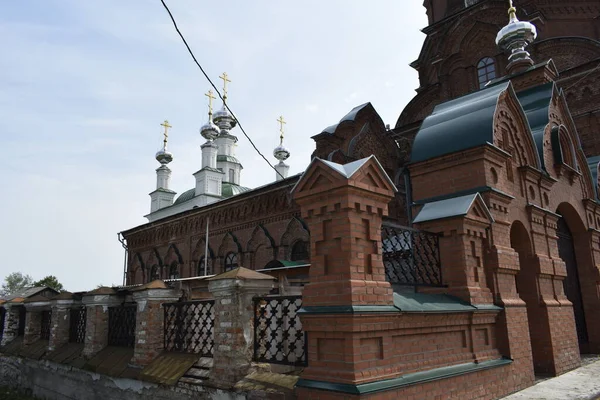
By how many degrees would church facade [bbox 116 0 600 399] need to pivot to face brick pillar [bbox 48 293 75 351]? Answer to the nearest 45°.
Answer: approximately 135° to its right

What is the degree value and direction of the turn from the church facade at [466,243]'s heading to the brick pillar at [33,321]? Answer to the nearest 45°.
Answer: approximately 135° to its right

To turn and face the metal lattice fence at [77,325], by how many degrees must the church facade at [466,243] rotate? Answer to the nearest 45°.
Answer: approximately 135° to its right

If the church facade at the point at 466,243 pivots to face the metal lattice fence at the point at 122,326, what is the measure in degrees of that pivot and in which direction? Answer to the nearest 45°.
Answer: approximately 135° to its right
